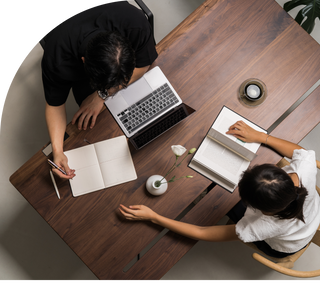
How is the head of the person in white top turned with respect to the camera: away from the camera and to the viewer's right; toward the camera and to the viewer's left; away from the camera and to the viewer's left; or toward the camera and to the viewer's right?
away from the camera and to the viewer's left

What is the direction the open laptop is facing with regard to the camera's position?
facing away from the viewer and to the left of the viewer

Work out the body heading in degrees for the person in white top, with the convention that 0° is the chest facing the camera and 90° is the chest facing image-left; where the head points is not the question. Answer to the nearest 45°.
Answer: approximately 135°

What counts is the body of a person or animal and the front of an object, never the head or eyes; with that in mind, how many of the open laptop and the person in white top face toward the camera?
0
